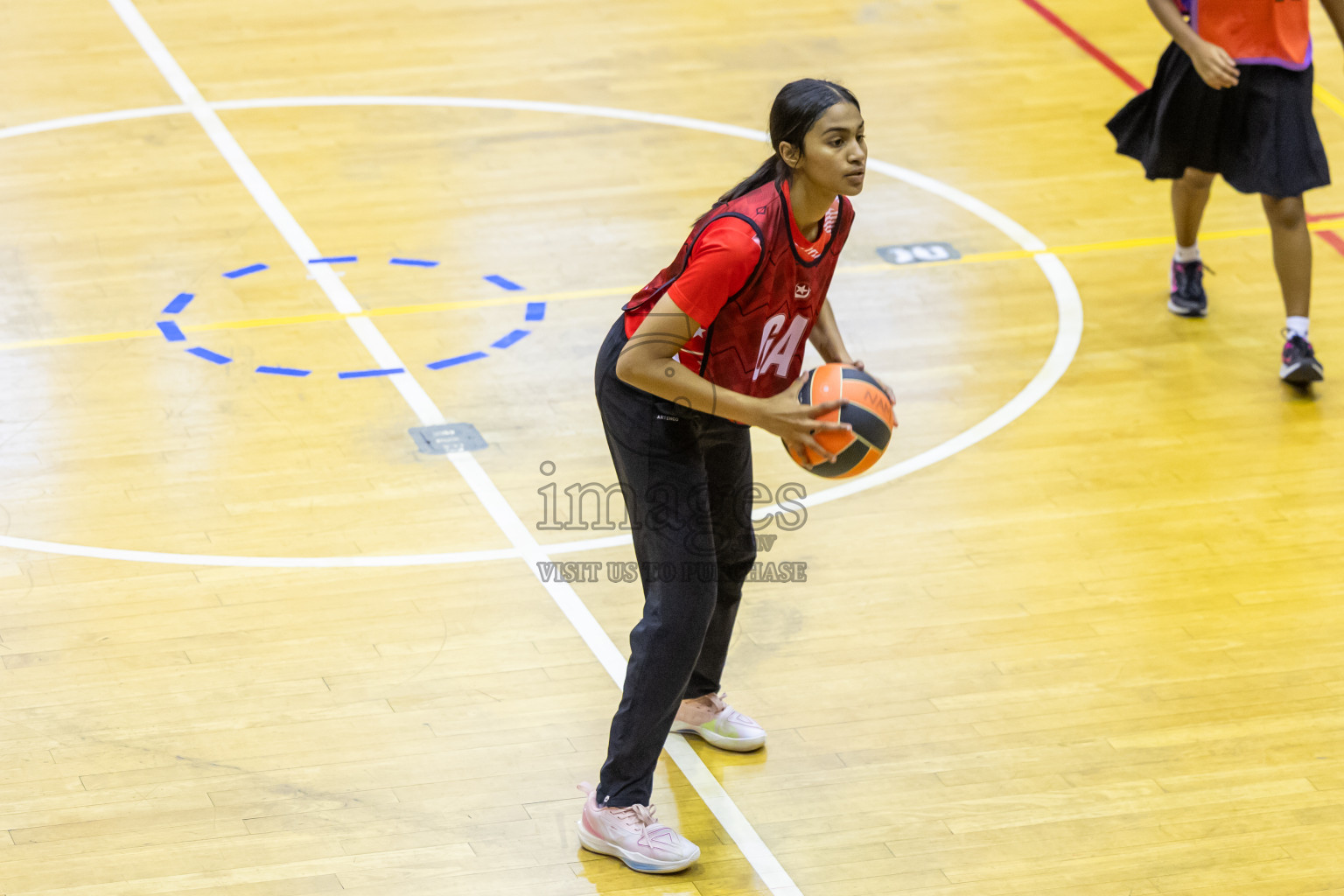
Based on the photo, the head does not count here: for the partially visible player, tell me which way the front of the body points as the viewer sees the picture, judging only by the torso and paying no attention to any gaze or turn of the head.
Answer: toward the camera

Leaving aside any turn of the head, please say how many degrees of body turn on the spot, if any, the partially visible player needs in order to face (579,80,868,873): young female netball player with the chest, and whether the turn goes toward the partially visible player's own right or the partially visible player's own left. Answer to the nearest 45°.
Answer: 0° — they already face them

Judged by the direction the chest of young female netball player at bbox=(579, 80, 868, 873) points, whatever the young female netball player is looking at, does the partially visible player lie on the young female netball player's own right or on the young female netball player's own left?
on the young female netball player's own left

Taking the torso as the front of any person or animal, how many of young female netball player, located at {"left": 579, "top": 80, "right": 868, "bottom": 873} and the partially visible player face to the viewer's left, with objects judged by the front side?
0
